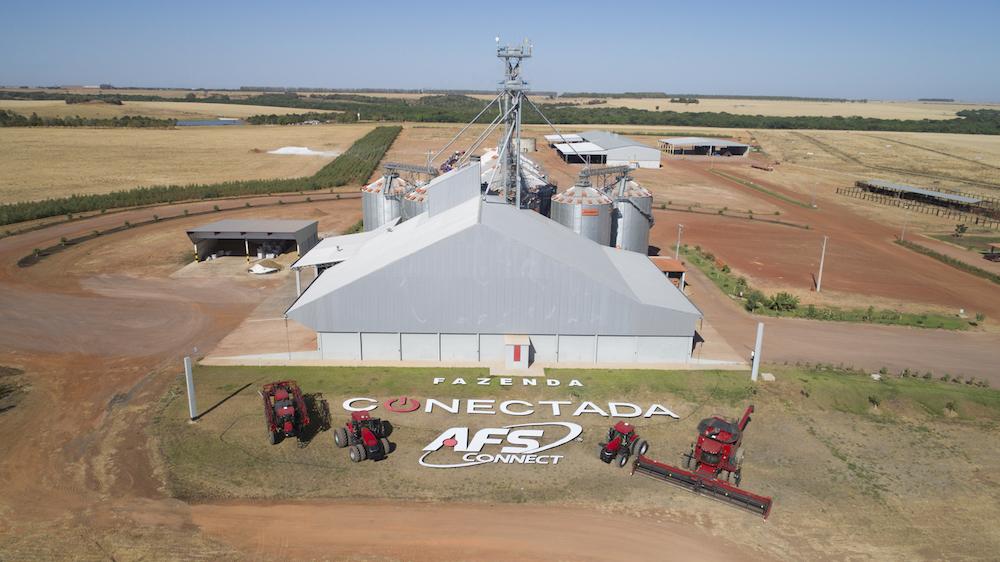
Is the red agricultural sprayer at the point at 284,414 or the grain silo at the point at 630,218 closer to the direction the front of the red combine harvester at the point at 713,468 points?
the red agricultural sprayer

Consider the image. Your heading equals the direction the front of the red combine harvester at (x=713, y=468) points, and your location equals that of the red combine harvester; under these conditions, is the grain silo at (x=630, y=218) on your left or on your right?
on your right

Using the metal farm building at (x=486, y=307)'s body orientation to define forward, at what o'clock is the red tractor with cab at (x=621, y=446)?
The red tractor with cab is roughly at 11 o'clock from the metal farm building.

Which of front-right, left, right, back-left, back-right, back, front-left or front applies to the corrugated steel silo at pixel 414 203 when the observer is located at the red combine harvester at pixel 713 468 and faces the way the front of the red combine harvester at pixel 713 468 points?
right

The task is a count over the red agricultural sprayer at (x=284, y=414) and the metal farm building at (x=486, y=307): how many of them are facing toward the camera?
2

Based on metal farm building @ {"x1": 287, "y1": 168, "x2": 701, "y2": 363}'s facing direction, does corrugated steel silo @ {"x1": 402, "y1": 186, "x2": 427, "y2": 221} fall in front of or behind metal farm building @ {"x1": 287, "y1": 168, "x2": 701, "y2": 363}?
behind

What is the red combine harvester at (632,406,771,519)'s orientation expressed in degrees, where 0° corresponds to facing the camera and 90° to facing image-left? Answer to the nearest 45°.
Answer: approximately 45°

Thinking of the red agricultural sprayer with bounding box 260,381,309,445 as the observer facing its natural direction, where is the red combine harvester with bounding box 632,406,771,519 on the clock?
the red combine harvester with bounding box 632,406,771,519 is roughly at 10 o'clock from the red agricultural sprayer with bounding box 260,381,309,445.

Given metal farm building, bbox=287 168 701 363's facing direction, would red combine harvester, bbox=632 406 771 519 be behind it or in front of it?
in front

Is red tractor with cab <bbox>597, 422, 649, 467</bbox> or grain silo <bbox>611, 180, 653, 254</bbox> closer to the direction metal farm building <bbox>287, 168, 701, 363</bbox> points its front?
the red tractor with cab

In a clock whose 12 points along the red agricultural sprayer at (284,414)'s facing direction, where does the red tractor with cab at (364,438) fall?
The red tractor with cab is roughly at 10 o'clock from the red agricultural sprayer.

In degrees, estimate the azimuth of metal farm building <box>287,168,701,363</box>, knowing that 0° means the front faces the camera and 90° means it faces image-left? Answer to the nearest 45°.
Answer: approximately 0°
